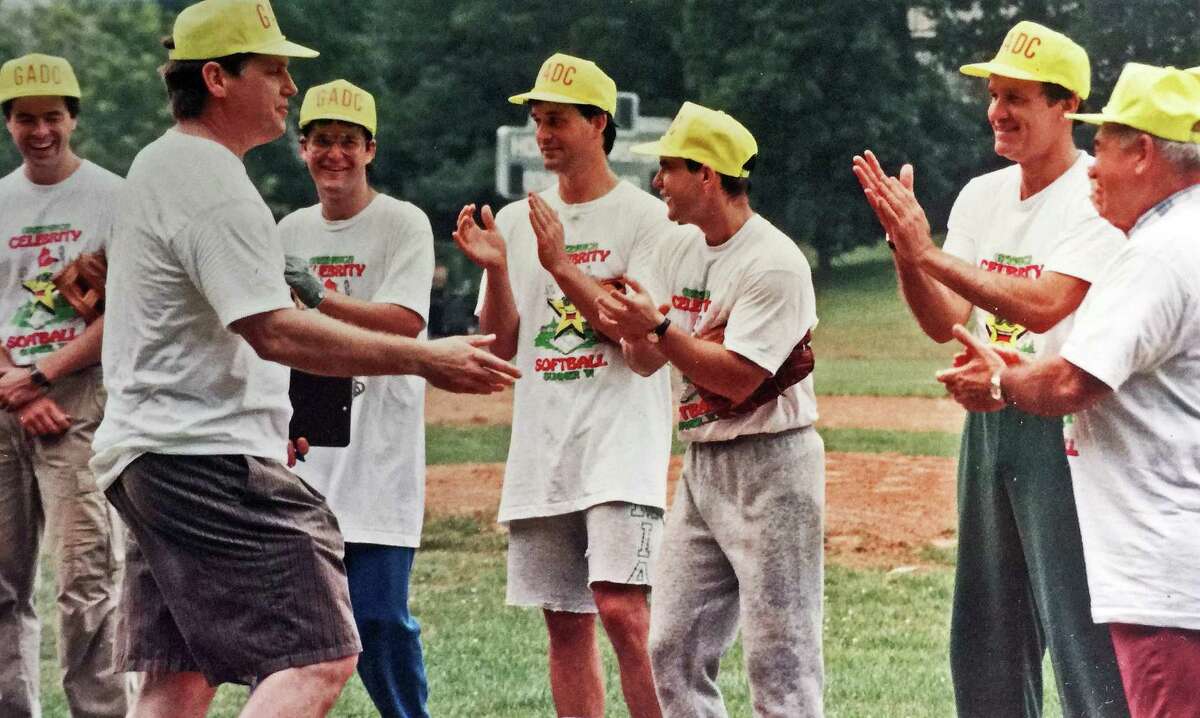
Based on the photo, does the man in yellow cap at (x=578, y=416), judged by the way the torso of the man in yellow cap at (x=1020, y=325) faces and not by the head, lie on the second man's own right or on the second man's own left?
on the second man's own right

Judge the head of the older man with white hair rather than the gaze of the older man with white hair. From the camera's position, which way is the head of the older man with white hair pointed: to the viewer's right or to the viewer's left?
to the viewer's left

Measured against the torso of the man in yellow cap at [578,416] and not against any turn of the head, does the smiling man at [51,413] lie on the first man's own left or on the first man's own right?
on the first man's own right

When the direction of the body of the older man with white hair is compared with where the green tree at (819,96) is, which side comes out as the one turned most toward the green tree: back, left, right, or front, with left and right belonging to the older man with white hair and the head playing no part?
right

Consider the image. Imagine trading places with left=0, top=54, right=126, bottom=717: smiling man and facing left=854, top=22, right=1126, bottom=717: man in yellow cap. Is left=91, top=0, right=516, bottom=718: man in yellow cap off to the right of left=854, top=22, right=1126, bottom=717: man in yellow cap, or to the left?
right

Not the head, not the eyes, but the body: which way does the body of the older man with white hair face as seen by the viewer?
to the viewer's left

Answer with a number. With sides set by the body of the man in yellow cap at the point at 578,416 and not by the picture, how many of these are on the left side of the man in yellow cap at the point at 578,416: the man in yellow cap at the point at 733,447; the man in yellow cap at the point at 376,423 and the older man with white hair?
2

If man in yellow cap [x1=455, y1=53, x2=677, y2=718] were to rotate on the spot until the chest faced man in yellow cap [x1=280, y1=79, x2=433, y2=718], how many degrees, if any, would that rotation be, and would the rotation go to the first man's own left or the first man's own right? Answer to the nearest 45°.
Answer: approximately 45° to the first man's own right

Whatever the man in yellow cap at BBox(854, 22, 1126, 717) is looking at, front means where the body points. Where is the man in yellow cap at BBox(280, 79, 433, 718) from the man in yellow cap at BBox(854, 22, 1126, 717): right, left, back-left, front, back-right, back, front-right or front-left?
front-right

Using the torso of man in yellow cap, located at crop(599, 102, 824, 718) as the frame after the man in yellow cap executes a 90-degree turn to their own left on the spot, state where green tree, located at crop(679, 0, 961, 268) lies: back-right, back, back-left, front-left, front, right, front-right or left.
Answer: back-left

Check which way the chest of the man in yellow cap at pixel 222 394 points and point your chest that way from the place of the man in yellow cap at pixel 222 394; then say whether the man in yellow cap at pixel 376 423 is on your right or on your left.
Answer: on your left

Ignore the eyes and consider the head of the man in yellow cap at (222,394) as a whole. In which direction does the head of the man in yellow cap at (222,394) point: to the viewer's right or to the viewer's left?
to the viewer's right

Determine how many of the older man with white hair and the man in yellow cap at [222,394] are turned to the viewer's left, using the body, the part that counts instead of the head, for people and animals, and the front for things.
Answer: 1

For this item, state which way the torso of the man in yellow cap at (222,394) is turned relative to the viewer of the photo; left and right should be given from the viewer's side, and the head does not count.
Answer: facing to the right of the viewer
